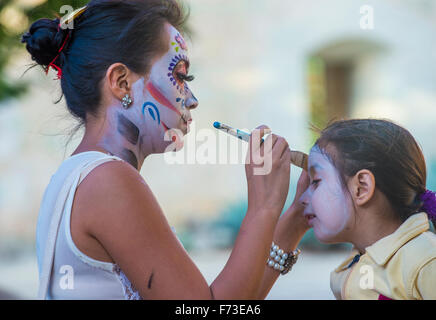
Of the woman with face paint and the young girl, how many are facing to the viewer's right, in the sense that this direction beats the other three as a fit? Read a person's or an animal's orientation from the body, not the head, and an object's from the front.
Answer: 1

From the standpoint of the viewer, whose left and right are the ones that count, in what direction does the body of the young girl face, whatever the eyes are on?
facing to the left of the viewer

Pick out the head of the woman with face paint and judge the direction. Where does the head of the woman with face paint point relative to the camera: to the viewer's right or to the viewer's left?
to the viewer's right

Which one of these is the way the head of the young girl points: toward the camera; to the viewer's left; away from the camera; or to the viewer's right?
to the viewer's left

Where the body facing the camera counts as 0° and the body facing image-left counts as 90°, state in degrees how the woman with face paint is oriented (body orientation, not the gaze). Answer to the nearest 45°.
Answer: approximately 270°

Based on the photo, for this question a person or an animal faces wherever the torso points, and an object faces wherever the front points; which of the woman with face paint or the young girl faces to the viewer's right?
the woman with face paint

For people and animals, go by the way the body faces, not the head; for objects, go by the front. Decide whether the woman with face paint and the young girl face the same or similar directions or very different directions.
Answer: very different directions
